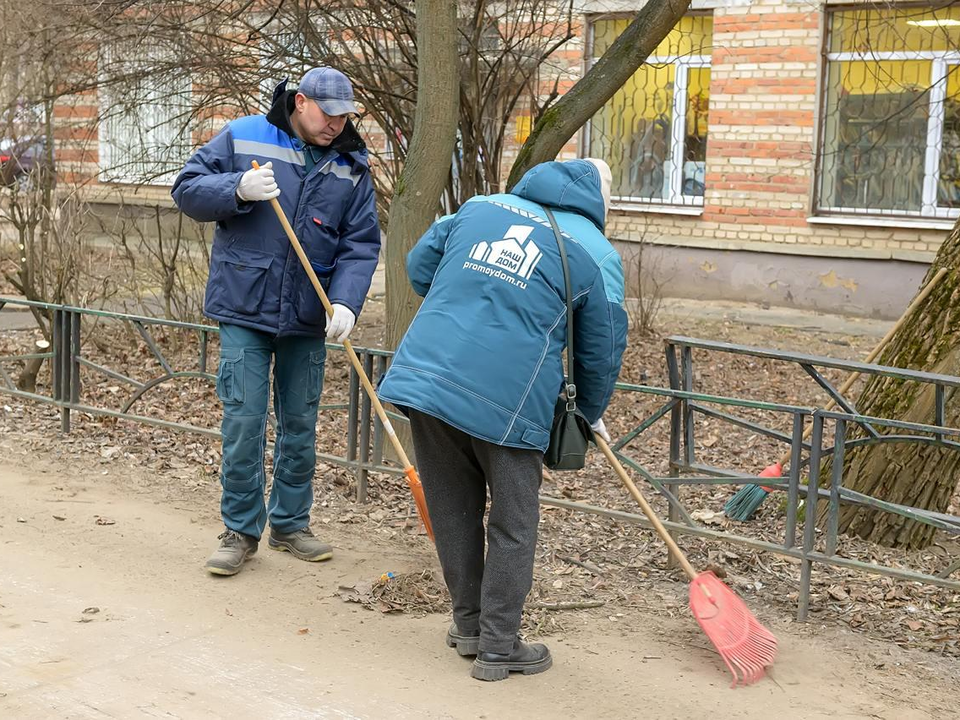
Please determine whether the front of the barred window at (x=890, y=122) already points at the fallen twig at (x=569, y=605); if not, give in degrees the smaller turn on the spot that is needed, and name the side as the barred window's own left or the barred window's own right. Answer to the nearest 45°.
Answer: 0° — it already faces it

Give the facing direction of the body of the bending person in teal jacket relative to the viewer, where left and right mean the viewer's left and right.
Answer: facing away from the viewer and to the right of the viewer

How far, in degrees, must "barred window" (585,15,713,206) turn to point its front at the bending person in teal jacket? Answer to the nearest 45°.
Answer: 0° — it already faces them

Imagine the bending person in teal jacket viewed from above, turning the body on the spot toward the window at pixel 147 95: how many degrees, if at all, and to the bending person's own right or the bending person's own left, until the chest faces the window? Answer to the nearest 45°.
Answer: approximately 90° to the bending person's own left

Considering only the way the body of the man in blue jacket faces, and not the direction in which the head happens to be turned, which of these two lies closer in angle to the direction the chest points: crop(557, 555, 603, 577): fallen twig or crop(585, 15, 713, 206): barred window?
the fallen twig

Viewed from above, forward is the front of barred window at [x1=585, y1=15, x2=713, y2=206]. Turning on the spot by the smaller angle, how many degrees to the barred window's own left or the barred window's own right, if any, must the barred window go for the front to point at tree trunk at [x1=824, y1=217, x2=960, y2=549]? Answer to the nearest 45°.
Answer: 0° — it already faces it

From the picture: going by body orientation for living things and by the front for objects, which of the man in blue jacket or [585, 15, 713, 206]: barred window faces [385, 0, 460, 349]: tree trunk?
the barred window

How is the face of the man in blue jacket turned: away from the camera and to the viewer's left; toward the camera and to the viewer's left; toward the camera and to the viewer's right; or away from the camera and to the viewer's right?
toward the camera and to the viewer's right

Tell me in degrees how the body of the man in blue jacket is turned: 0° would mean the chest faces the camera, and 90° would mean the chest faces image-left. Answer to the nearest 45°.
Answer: approximately 315°

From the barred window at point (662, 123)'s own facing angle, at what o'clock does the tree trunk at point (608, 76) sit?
The tree trunk is roughly at 12 o'clock from the barred window.

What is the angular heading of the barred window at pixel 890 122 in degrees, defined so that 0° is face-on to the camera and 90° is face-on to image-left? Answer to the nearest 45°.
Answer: approximately 0°
